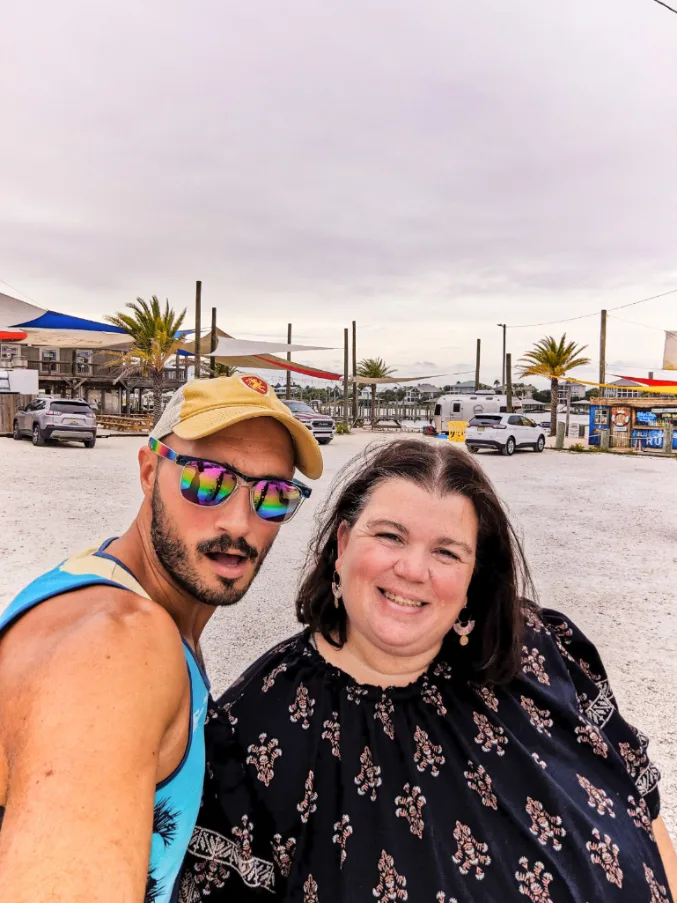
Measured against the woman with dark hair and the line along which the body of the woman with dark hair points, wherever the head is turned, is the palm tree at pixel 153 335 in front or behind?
behind

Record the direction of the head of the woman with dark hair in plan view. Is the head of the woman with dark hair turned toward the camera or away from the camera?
toward the camera

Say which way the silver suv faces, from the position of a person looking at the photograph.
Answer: facing away from the viewer and to the left of the viewer

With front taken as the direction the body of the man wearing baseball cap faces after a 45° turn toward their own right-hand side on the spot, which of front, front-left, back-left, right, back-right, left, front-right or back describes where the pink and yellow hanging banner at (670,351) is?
back-left

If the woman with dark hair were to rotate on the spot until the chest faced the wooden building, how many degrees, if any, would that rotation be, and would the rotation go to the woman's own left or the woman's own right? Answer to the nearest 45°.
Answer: approximately 135° to the woman's own right

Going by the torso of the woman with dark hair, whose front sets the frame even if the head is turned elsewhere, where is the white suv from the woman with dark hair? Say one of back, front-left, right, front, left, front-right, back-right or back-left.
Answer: back

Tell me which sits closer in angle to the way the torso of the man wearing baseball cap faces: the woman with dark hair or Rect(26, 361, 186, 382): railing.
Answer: the woman with dark hair

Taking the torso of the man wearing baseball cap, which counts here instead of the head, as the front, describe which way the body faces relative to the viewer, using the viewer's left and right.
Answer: facing the viewer and to the right of the viewer

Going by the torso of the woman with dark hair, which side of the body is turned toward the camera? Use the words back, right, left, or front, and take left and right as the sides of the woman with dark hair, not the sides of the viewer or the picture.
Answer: front

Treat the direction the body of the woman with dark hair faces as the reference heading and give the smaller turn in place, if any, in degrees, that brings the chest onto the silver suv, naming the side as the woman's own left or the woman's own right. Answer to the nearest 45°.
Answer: approximately 135° to the woman's own right
